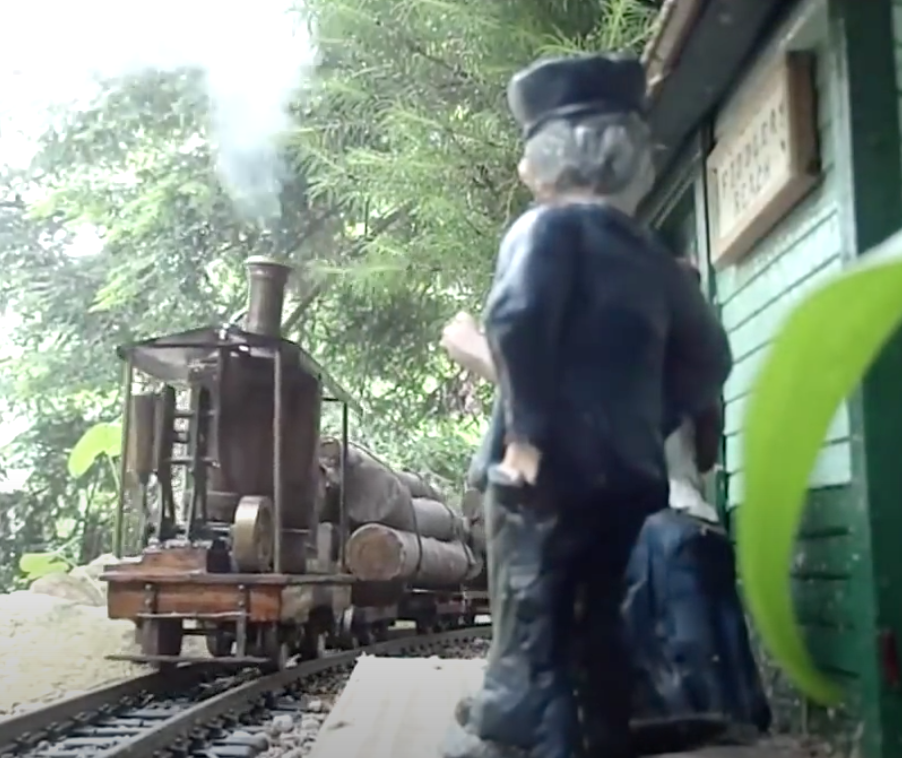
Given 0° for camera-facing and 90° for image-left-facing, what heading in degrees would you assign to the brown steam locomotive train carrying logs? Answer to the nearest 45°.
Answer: approximately 45°

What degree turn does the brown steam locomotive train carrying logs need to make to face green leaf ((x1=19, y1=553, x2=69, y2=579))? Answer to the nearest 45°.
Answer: approximately 90° to its right

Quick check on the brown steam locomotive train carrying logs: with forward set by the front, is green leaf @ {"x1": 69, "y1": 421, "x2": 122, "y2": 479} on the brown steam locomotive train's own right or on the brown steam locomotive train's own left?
on the brown steam locomotive train's own right

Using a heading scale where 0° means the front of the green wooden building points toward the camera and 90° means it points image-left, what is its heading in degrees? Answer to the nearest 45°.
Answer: approximately 45°
